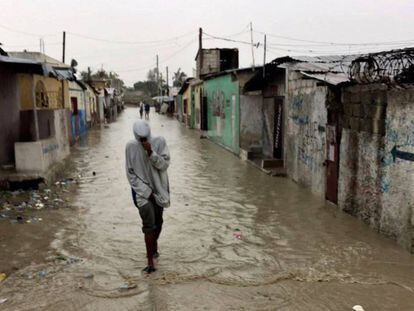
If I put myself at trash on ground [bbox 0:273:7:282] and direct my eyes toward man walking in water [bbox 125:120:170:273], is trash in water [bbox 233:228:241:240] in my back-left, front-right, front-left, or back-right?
front-left

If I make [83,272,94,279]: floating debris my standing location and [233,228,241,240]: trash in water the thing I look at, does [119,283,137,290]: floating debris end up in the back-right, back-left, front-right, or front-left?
front-right

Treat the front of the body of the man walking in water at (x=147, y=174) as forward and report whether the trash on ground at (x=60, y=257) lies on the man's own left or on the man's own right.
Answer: on the man's own right

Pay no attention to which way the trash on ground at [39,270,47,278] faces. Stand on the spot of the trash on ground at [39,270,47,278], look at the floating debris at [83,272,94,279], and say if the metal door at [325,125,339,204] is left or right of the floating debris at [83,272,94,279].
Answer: left

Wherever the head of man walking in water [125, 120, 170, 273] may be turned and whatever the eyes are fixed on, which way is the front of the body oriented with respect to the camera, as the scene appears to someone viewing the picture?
toward the camera

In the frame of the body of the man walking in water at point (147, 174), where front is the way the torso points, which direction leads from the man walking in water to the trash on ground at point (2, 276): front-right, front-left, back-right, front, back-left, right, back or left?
right

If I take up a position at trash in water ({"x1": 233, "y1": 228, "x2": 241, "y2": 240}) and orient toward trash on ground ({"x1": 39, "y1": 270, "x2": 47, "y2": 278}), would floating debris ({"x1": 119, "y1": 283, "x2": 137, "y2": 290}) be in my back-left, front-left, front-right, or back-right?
front-left

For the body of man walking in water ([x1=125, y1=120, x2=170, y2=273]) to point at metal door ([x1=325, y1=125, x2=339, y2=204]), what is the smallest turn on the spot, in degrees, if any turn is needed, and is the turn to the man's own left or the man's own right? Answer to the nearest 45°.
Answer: approximately 135° to the man's own left

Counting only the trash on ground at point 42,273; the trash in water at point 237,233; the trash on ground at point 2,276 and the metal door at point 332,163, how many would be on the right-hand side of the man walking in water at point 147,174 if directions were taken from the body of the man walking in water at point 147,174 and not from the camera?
2

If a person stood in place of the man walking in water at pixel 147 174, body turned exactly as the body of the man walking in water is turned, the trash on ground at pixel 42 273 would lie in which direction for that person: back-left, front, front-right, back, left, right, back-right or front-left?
right

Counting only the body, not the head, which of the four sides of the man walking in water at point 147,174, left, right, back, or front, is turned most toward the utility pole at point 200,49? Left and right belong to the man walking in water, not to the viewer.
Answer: back

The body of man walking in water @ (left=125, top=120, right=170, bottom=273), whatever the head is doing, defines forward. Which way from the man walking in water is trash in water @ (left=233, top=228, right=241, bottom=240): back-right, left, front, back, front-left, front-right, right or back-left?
back-left

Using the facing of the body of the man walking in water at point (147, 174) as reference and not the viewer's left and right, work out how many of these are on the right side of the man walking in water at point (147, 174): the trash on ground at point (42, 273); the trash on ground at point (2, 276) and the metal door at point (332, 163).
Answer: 2
